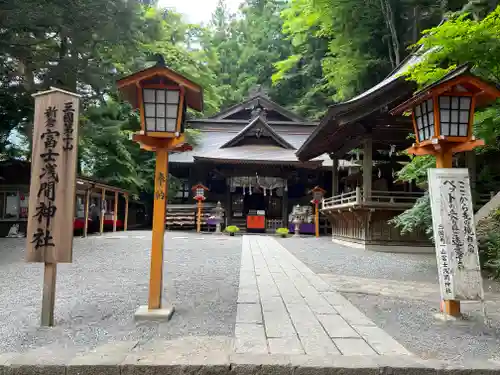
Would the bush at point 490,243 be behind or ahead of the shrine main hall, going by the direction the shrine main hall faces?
ahead

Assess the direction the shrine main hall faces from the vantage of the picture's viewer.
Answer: facing the viewer

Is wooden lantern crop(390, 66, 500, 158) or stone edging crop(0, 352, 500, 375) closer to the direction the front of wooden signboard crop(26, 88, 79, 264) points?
the stone edging

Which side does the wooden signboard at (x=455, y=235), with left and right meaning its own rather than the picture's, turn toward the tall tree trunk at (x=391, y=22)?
back

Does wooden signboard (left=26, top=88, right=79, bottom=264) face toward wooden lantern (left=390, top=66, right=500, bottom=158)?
no

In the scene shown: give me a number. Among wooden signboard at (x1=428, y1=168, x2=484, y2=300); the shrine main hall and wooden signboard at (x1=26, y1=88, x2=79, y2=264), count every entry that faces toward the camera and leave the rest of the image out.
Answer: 3

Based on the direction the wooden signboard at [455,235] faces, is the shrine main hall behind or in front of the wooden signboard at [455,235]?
behind

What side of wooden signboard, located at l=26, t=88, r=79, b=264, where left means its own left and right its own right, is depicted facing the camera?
front

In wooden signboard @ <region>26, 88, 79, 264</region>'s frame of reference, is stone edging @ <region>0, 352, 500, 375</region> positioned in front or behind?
in front

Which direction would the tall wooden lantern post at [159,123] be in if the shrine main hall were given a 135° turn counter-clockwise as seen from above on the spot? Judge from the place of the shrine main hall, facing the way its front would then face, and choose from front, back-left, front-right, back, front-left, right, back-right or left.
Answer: back-right

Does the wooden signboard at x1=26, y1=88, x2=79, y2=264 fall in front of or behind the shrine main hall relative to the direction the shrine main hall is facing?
in front

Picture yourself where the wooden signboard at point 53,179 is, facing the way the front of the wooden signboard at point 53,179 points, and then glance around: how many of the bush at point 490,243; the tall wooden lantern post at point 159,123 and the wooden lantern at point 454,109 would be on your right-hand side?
0

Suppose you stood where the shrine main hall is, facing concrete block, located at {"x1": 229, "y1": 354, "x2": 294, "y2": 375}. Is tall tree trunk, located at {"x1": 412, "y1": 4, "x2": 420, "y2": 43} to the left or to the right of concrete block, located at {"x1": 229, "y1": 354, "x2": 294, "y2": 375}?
left

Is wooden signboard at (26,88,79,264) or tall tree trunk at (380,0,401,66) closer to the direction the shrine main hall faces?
the wooden signboard

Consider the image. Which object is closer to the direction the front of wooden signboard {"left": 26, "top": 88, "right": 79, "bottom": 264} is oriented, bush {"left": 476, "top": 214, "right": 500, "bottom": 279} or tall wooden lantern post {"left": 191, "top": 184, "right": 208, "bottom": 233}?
the bush

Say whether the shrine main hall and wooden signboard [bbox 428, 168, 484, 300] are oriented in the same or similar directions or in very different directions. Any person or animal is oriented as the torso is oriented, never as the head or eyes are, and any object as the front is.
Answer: same or similar directions

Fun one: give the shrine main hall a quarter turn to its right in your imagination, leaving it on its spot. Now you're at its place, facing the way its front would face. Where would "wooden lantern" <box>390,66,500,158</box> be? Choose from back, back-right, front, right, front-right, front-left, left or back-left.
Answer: left
